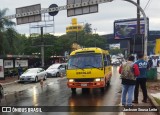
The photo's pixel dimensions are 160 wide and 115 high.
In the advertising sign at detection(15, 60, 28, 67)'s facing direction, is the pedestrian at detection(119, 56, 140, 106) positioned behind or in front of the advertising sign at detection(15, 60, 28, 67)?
in front

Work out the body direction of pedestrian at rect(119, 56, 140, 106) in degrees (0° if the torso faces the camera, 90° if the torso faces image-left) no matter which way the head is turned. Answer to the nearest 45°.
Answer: approximately 180°

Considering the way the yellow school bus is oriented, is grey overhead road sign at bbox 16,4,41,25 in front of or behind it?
behind

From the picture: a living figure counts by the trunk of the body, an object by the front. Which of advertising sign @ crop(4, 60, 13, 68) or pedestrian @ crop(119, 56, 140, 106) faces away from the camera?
the pedestrian

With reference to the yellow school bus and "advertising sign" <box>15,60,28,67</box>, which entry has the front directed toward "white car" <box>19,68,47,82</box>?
the advertising sign

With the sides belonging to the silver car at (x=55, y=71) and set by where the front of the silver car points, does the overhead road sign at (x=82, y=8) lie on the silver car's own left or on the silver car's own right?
on the silver car's own left

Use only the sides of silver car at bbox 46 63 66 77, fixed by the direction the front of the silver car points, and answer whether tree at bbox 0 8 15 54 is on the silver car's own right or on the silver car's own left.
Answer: on the silver car's own right

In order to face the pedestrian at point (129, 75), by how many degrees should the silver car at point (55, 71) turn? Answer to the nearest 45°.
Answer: approximately 45° to its left

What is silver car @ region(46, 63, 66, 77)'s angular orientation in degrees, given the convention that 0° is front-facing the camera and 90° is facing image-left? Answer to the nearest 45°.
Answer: approximately 45°
